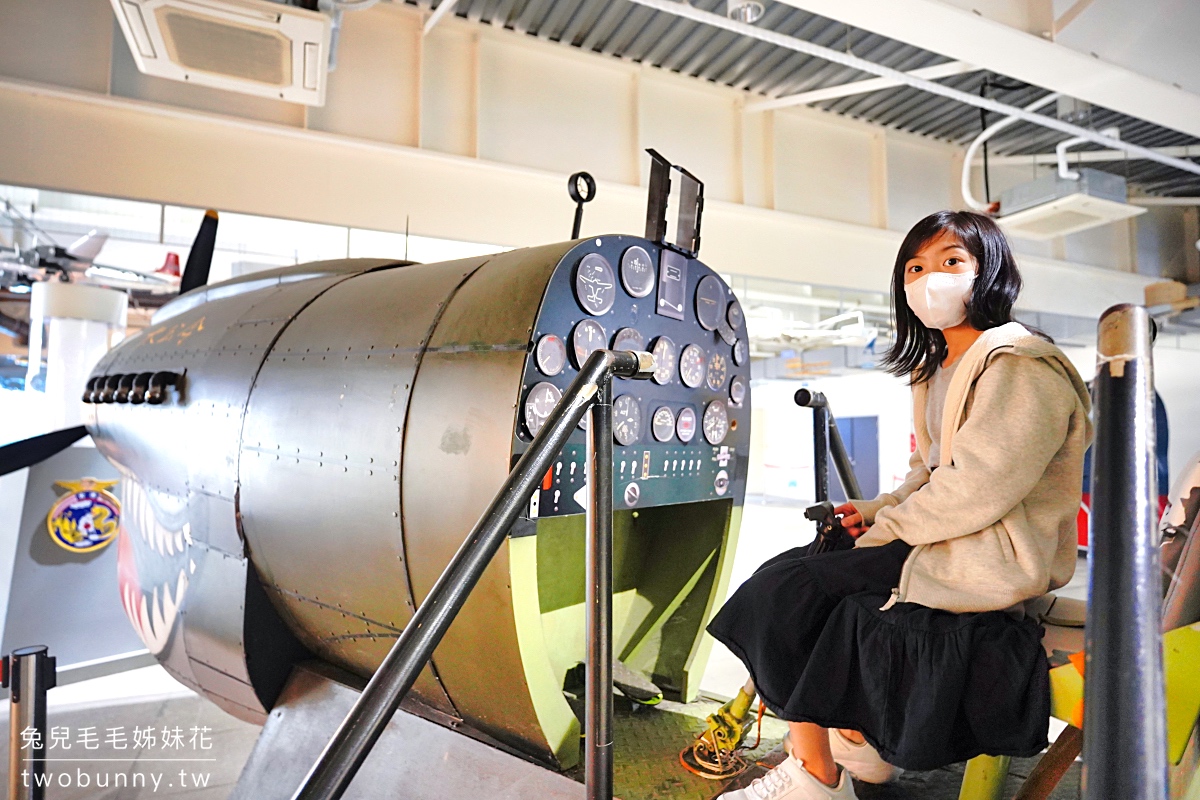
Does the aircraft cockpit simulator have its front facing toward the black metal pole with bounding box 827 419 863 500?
no

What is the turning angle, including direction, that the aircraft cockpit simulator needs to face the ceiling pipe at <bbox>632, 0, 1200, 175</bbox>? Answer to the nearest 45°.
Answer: approximately 90° to its right

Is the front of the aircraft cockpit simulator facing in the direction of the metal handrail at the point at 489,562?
no

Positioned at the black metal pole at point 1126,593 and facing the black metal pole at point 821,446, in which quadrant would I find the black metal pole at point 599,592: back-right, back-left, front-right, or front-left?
front-left

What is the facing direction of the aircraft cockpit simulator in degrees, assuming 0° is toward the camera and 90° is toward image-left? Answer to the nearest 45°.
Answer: approximately 135°

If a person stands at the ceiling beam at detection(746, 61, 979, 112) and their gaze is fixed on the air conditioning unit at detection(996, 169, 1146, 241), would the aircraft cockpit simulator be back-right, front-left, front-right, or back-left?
back-right

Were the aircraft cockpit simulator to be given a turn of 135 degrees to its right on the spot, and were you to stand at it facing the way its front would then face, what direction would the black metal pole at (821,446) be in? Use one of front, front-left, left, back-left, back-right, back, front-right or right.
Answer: front

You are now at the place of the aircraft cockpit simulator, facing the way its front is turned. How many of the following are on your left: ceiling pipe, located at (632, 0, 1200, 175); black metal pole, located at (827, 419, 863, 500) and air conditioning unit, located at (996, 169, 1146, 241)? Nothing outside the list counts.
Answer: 0

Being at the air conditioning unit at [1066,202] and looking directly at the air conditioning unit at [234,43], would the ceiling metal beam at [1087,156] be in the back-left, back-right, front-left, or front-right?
back-right

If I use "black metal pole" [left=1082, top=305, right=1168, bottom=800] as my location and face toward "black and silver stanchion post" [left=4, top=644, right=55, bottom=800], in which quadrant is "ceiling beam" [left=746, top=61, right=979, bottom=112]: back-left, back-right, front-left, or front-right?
front-right

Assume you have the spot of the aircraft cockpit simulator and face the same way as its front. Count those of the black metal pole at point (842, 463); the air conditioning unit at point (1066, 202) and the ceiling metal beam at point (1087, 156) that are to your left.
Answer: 0

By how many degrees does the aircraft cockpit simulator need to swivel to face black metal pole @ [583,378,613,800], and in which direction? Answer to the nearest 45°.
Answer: approximately 135° to its left

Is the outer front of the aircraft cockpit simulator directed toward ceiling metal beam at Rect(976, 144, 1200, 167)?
no

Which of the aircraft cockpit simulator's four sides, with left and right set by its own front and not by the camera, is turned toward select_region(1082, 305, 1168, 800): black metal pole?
back
